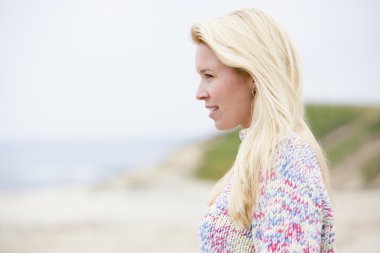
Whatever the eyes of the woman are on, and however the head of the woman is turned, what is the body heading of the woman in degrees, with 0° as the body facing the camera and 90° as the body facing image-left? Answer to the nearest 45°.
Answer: approximately 90°

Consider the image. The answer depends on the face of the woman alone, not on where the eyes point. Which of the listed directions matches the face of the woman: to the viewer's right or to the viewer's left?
to the viewer's left
